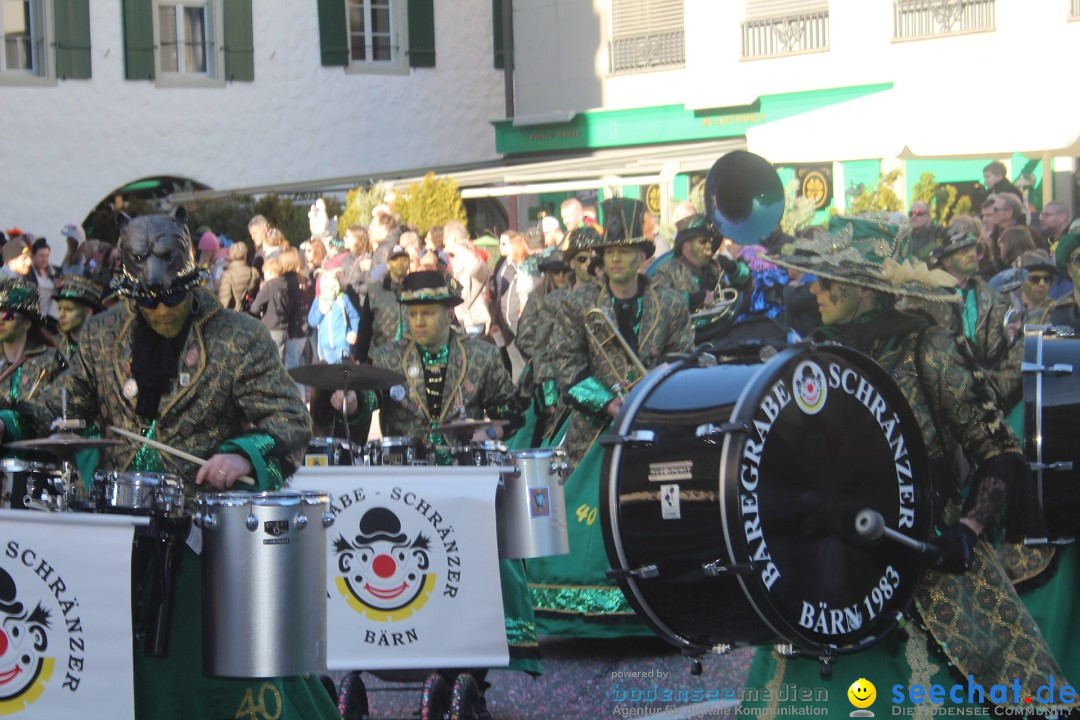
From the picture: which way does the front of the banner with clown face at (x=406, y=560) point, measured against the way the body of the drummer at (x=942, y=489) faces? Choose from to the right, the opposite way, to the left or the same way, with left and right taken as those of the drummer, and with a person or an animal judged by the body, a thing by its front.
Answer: to the left

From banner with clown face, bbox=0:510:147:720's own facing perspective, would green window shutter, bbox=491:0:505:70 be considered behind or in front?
behind

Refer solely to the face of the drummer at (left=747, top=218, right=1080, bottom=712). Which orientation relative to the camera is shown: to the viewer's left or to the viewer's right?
to the viewer's left

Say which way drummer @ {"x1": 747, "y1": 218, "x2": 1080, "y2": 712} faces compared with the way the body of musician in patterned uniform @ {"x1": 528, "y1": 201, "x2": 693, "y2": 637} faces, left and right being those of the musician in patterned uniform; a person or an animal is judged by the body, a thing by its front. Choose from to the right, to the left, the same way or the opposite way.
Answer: to the right

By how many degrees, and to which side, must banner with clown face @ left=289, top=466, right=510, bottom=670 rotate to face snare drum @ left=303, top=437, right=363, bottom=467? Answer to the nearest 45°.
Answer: approximately 135° to its right

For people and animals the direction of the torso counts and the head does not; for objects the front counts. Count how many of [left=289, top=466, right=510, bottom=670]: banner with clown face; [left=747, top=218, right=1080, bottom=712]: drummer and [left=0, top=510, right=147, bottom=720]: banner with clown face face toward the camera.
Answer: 2

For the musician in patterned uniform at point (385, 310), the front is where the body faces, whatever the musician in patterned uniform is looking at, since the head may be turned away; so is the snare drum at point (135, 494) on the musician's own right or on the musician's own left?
on the musician's own right

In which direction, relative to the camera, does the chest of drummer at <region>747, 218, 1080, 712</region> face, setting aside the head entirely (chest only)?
to the viewer's left
